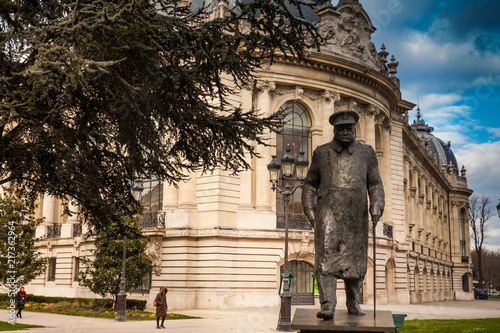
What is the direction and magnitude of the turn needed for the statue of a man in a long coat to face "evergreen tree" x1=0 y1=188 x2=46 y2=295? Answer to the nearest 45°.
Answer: approximately 135° to its right

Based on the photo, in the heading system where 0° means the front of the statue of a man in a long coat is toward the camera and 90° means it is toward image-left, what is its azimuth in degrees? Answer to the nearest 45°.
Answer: approximately 0°

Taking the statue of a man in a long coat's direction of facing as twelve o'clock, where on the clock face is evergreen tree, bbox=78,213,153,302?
The evergreen tree is roughly at 5 o'clock from the statue of a man in a long coat.

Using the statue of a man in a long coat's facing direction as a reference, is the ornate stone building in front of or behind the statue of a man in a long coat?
behind

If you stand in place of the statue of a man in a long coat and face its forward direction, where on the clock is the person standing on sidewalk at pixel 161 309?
The person standing on sidewalk is roughly at 5 o'clock from the statue of a man in a long coat.
